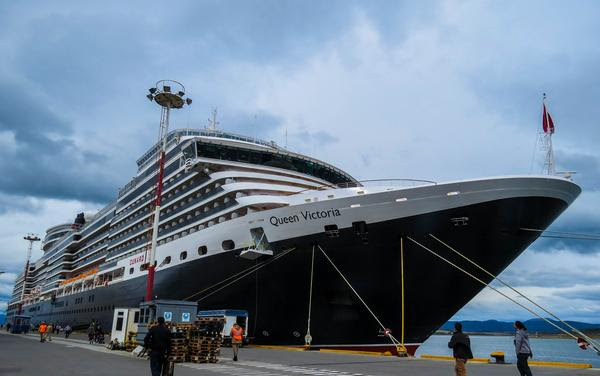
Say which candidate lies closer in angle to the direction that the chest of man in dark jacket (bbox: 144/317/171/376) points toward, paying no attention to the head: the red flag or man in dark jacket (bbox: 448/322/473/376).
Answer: the red flag

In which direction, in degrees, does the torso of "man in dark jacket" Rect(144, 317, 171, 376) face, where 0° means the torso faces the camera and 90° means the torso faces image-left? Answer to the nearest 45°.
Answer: approximately 180°

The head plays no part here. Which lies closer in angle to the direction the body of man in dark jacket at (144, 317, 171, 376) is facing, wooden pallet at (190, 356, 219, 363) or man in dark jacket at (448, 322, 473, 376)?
the wooden pallet

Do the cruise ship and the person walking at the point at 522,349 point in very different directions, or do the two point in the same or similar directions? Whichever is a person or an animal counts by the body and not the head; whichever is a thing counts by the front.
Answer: very different directions

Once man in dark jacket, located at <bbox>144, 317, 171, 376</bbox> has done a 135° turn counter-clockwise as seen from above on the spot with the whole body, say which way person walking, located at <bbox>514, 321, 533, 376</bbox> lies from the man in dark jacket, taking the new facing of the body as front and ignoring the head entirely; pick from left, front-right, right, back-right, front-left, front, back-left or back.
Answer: back-left

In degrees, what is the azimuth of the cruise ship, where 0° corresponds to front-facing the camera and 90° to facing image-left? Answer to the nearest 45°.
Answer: approximately 315°

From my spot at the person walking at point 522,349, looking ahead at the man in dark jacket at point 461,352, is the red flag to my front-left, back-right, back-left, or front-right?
back-right

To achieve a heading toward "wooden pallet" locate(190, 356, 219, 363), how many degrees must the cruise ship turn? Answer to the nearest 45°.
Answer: approximately 90° to its right

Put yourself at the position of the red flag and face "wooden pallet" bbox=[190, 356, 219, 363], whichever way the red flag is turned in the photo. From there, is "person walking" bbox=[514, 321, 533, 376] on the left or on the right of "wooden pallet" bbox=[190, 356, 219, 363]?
left

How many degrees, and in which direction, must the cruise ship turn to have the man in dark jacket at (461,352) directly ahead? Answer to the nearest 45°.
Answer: approximately 45° to its right

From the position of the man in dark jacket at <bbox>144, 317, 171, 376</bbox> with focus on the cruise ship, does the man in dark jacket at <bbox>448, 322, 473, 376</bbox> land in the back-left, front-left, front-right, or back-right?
front-right
